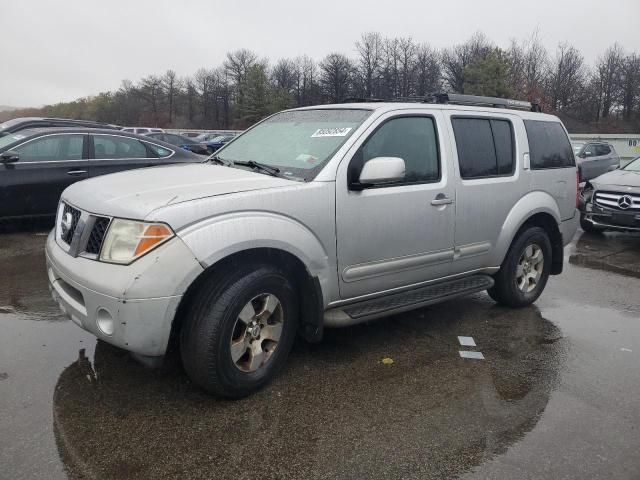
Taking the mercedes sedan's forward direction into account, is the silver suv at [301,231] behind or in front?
in front

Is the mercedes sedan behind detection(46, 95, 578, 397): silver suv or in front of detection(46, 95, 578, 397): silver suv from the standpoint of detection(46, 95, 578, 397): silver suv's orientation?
behind

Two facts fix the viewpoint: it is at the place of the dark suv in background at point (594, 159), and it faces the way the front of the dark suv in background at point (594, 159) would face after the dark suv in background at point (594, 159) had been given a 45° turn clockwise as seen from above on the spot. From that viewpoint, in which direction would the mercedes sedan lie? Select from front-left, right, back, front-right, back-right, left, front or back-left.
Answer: left

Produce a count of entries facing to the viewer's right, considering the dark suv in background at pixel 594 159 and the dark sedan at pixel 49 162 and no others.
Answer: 0

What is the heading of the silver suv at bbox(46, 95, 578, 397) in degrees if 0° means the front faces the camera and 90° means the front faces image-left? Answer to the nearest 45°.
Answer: approximately 45°

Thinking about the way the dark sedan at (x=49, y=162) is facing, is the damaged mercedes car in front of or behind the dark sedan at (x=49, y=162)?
behind

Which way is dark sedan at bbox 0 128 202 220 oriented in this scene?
to the viewer's left

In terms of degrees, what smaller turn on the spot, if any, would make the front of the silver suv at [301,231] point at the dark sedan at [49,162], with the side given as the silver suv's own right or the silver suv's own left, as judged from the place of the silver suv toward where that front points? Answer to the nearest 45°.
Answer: approximately 90° to the silver suv's own right

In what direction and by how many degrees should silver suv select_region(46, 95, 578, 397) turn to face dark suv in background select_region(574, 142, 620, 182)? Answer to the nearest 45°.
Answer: approximately 180°

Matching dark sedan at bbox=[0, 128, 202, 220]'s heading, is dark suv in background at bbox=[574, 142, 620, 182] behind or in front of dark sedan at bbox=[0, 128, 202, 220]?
behind
